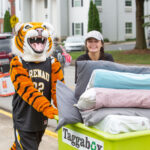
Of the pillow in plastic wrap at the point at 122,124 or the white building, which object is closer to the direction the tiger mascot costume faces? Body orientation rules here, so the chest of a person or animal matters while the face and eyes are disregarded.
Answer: the pillow in plastic wrap

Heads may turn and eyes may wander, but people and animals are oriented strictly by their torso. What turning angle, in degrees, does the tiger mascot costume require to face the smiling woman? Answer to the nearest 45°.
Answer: approximately 90° to its left

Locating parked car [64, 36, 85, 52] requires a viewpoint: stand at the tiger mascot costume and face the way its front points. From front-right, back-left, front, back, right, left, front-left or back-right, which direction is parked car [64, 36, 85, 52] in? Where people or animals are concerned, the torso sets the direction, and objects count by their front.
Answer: back-left

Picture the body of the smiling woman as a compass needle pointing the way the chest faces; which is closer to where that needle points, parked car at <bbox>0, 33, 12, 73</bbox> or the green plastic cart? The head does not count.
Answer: the green plastic cart

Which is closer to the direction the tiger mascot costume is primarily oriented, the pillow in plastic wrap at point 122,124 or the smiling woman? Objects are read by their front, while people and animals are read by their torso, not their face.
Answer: the pillow in plastic wrap

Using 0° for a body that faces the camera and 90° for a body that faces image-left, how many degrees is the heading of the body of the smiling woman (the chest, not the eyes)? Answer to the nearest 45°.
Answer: approximately 0°

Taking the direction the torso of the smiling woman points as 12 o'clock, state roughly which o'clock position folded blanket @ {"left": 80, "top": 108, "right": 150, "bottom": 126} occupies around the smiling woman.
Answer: The folded blanket is roughly at 12 o'clock from the smiling woman.

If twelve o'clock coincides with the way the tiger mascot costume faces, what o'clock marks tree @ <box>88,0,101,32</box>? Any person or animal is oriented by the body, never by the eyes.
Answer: The tree is roughly at 8 o'clock from the tiger mascot costume.

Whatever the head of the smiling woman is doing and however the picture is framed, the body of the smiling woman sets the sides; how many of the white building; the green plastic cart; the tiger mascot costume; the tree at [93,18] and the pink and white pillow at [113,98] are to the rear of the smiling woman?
2
